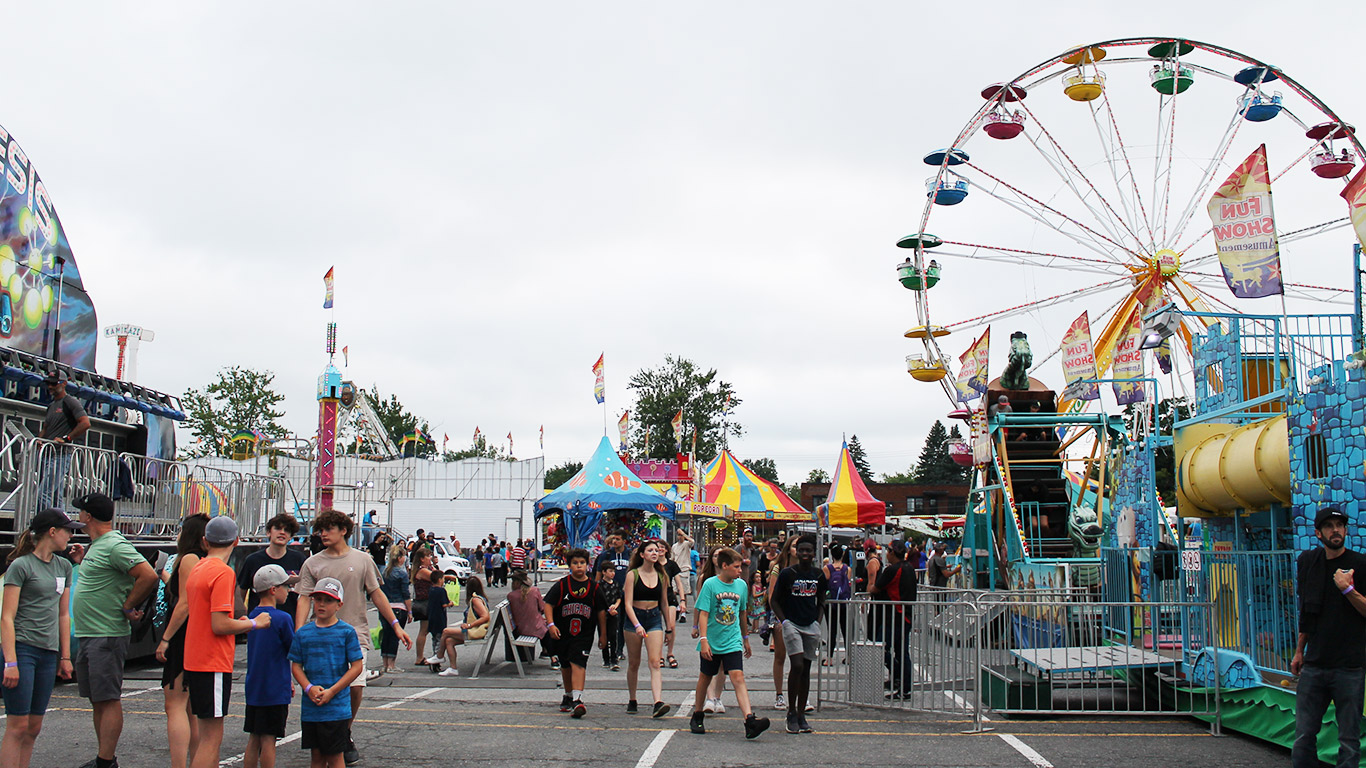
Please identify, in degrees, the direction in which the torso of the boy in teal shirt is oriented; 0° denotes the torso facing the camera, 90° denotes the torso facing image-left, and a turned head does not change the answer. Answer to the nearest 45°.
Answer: approximately 315°

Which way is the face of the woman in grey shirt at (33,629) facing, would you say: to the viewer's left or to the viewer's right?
to the viewer's right

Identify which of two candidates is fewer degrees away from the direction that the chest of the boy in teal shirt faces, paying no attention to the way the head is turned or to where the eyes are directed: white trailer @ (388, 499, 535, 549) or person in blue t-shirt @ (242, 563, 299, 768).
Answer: the person in blue t-shirt

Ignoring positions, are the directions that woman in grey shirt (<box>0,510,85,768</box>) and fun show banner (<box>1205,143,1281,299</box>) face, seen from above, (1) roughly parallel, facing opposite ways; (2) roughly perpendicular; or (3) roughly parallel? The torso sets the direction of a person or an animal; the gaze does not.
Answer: roughly perpendicular

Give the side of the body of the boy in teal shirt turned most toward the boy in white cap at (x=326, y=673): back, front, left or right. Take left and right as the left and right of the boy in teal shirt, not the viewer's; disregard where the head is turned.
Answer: right

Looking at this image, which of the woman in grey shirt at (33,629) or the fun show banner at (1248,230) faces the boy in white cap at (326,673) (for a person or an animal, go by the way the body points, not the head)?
the woman in grey shirt
